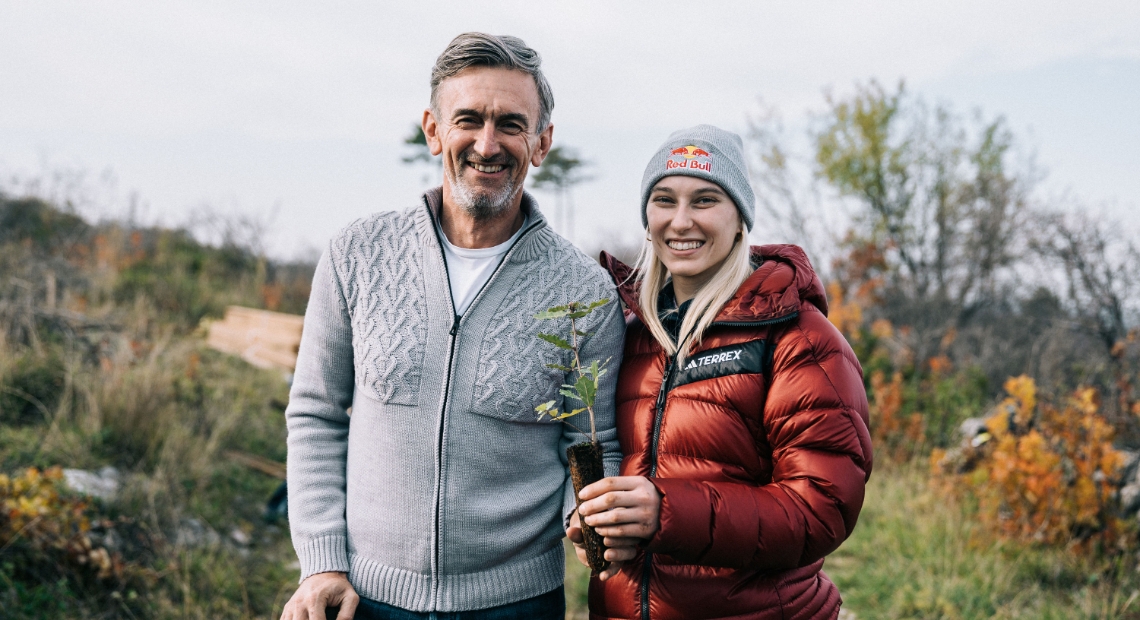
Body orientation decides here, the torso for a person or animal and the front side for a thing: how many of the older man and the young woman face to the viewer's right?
0

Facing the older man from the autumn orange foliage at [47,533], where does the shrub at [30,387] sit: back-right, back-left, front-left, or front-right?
back-left

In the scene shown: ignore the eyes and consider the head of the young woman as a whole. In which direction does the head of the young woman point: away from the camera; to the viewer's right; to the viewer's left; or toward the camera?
toward the camera

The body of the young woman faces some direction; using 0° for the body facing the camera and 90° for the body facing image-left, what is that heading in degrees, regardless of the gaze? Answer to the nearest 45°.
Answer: approximately 45°

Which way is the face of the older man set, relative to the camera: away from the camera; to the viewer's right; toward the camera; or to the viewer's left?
toward the camera

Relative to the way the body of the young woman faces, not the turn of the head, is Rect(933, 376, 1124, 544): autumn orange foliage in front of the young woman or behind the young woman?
behind

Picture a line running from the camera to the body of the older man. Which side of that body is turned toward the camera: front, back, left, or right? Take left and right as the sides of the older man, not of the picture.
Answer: front

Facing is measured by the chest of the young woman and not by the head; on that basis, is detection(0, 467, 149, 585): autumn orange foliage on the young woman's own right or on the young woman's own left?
on the young woman's own right
